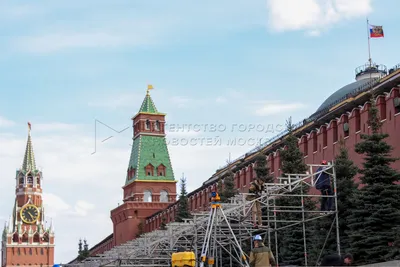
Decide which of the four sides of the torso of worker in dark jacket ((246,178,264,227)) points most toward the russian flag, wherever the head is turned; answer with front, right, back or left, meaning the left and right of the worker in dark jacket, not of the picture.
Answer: right

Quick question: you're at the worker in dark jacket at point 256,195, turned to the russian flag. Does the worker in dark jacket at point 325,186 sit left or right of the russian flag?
right

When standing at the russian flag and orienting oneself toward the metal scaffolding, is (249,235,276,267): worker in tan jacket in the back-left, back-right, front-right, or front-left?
front-left
